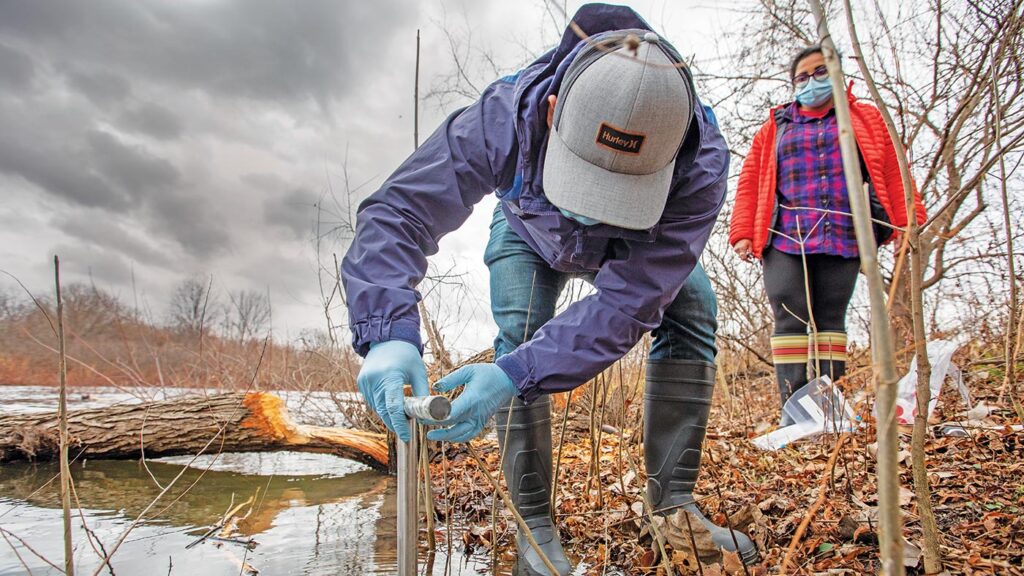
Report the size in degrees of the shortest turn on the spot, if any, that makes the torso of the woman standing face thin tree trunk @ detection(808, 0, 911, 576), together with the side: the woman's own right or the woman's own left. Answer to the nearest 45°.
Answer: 0° — they already face it

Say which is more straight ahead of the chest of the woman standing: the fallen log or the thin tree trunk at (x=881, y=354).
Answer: the thin tree trunk

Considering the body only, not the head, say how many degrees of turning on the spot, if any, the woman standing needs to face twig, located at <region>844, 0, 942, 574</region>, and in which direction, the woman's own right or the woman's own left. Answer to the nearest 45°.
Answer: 0° — they already face it

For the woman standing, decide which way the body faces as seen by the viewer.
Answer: toward the camera

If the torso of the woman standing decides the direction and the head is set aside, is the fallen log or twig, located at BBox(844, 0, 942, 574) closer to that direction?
the twig

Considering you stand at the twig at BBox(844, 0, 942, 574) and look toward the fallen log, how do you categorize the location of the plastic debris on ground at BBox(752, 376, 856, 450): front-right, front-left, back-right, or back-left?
front-right

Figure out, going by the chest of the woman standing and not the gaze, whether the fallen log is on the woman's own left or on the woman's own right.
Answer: on the woman's own right
